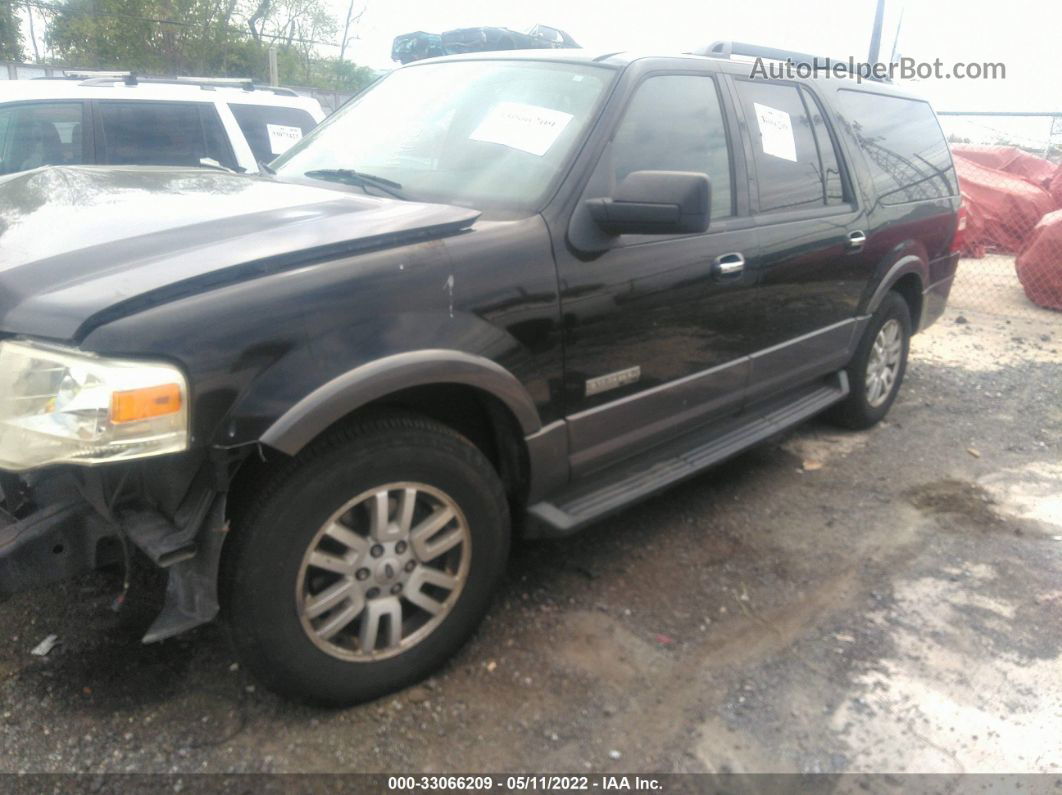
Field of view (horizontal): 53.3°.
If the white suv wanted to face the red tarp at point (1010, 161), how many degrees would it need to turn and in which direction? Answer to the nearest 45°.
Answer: approximately 180°

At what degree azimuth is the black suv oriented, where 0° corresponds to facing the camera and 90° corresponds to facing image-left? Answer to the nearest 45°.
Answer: approximately 45°

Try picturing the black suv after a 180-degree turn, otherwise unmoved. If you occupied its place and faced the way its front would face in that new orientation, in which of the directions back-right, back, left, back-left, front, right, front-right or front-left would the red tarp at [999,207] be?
front

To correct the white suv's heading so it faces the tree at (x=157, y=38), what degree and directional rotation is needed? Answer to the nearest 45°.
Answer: approximately 90° to its right

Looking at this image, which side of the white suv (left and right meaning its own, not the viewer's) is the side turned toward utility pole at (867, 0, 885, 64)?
back

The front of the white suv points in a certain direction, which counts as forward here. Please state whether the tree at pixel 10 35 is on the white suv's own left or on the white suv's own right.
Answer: on the white suv's own right

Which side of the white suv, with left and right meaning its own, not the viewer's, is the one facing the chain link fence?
back

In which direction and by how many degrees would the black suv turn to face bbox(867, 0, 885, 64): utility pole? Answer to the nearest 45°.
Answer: approximately 180°

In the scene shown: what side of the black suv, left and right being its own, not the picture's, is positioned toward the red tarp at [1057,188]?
back

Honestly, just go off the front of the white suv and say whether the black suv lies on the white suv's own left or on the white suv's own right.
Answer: on the white suv's own left

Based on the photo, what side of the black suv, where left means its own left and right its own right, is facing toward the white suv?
right

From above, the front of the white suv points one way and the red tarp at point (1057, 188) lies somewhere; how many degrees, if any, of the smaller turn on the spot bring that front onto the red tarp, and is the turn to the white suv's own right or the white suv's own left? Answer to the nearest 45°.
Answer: approximately 180°

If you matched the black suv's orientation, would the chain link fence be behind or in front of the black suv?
behind

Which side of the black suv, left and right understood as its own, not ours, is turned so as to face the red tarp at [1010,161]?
back

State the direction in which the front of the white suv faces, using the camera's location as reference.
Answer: facing to the left of the viewer

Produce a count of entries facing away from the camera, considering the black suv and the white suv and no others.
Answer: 0
